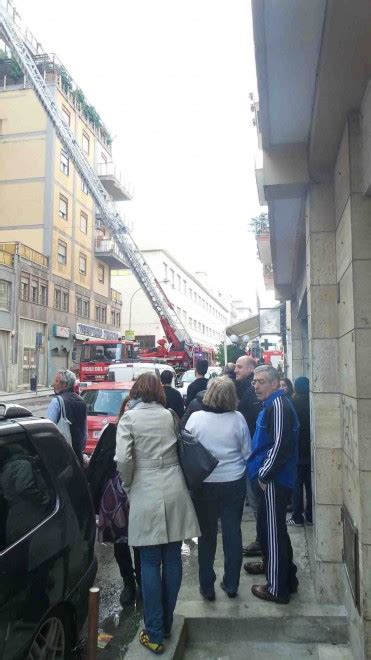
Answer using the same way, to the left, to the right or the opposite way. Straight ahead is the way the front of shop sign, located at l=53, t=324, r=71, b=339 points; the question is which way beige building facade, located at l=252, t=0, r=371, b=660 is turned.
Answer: the opposite way

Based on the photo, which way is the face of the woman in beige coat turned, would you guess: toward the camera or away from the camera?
away from the camera

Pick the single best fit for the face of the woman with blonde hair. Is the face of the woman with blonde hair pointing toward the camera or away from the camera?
away from the camera

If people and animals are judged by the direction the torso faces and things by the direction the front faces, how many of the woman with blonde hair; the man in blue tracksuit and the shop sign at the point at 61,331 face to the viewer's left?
1

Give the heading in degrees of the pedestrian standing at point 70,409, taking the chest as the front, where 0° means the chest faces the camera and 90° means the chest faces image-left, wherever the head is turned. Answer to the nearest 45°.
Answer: approximately 135°

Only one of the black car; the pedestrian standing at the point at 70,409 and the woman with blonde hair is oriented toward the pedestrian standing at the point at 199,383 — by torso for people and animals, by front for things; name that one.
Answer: the woman with blonde hair

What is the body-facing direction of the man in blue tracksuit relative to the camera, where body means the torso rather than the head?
to the viewer's left

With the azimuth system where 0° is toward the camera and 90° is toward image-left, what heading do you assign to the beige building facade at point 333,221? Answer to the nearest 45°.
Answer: approximately 90°

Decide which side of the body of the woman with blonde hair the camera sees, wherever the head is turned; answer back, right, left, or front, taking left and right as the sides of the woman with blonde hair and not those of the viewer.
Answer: back

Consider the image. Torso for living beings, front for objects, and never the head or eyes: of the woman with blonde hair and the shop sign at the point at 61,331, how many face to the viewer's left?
0

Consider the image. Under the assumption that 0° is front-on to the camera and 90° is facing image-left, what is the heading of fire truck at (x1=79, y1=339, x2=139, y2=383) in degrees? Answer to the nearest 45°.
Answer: approximately 45°

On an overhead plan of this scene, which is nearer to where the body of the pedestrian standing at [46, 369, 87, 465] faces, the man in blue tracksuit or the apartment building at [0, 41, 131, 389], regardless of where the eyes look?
the apartment building
